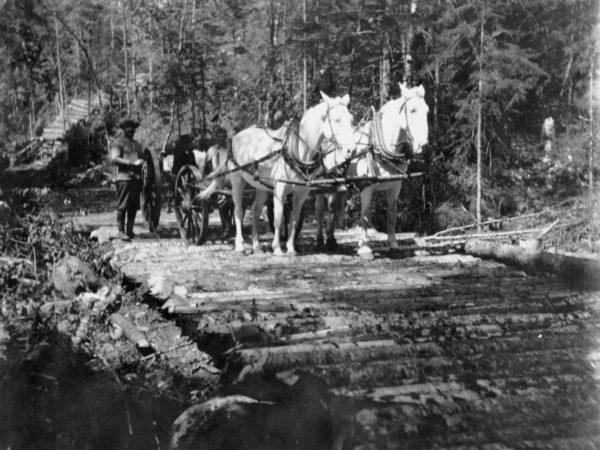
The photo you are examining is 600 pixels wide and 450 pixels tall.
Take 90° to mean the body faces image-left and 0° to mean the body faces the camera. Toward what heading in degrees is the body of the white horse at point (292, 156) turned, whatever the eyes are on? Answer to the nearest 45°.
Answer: approximately 315°

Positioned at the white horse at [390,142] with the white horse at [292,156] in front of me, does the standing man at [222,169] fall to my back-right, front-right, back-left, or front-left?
front-right

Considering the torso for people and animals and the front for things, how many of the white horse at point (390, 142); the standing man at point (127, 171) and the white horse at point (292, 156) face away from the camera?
0

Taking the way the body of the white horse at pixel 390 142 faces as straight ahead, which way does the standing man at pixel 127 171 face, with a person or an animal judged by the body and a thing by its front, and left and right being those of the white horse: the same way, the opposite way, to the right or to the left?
the same way

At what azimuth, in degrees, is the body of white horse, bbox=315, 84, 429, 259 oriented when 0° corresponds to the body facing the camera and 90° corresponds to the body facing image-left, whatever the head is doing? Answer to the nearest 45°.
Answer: approximately 315°

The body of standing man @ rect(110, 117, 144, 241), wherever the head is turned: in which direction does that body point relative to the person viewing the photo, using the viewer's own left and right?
facing the viewer and to the right of the viewer

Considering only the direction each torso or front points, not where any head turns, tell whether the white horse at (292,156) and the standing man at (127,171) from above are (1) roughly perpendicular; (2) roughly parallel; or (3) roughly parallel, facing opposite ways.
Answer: roughly parallel

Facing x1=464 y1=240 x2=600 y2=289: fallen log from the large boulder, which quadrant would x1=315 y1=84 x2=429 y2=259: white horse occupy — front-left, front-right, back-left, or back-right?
front-left

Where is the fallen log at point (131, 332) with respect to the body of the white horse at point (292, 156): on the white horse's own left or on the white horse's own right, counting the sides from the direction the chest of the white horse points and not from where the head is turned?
on the white horse's own right

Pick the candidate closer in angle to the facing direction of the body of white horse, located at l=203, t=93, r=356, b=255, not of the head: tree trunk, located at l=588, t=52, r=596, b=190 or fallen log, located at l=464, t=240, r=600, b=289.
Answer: the fallen log

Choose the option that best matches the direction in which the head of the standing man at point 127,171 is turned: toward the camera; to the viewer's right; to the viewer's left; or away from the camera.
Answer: toward the camera

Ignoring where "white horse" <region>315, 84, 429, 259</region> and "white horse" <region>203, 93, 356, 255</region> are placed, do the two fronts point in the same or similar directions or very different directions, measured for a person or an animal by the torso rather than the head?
same or similar directions

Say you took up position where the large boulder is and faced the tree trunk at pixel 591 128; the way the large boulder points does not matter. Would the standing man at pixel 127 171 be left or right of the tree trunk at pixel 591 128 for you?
left
